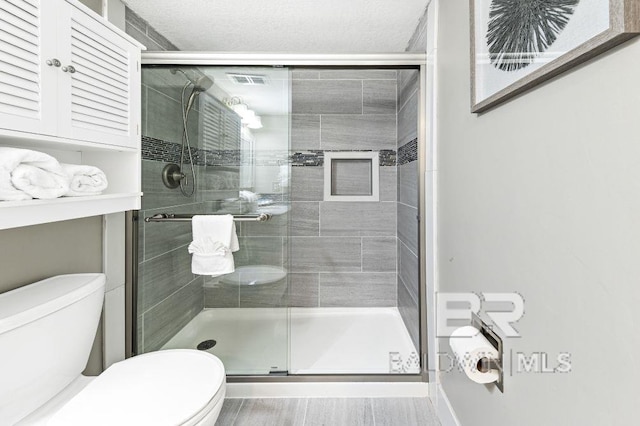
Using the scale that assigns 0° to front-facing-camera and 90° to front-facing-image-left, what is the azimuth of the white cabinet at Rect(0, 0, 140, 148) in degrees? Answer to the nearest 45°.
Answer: approximately 315°

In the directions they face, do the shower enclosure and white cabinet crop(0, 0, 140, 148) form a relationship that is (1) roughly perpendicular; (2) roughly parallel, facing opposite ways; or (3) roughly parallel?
roughly perpendicular

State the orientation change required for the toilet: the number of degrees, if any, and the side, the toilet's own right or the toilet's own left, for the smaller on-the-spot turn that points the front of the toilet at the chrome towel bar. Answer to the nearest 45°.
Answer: approximately 90° to the toilet's own left

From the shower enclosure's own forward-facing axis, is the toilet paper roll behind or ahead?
ahead

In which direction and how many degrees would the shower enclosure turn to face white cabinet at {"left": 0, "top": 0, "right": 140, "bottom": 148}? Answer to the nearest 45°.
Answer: approximately 45° to its right

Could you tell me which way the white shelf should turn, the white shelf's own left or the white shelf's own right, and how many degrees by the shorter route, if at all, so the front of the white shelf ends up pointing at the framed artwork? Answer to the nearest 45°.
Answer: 0° — it already faces it

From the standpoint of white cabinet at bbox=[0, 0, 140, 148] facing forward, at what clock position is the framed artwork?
The framed artwork is roughly at 12 o'clock from the white cabinet.

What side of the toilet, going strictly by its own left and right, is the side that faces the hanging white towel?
left

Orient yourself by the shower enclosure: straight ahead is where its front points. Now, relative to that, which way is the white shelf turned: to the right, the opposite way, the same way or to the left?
to the left
